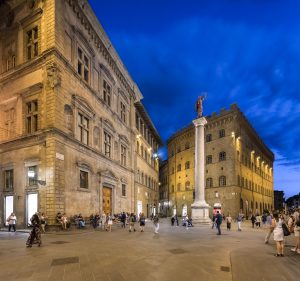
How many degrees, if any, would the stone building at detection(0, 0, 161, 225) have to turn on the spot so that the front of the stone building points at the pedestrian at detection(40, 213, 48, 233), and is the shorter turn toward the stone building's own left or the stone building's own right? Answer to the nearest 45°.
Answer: approximately 45° to the stone building's own right

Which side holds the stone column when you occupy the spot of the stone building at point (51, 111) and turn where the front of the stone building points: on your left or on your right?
on your left

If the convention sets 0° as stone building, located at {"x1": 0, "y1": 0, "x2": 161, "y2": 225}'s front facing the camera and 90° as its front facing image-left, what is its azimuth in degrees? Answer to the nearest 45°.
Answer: approximately 315°

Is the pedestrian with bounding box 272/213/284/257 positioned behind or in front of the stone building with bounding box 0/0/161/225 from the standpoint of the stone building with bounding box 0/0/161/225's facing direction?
in front
